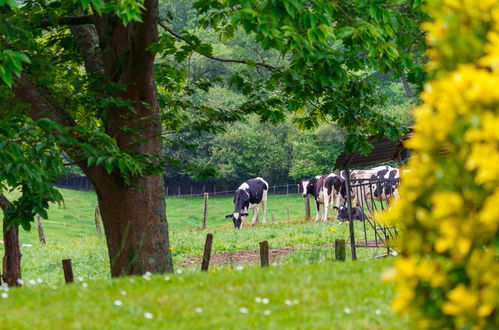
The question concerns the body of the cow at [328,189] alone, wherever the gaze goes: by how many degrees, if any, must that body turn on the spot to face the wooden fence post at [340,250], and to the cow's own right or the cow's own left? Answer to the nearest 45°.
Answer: approximately 45° to the cow's own left

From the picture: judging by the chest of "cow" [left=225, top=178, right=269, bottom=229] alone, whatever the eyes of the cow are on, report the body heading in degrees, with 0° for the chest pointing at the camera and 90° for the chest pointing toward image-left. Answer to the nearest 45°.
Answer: approximately 45°

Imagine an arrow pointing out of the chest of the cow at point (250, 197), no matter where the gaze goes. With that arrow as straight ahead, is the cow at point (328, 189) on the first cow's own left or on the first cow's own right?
on the first cow's own left

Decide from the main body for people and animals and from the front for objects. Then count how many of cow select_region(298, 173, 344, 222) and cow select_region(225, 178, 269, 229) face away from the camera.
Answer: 0

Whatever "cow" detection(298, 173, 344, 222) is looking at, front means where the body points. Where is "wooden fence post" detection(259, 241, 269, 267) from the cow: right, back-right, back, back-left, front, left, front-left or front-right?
front-left

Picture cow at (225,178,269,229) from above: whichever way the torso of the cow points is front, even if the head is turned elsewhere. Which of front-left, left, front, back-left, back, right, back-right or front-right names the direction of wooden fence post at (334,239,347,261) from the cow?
front-left
